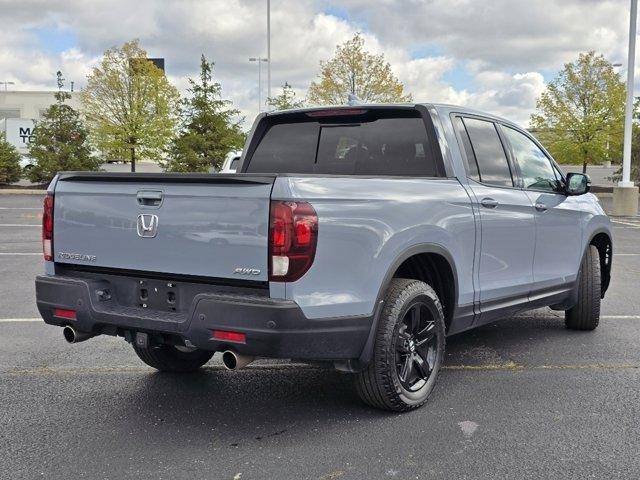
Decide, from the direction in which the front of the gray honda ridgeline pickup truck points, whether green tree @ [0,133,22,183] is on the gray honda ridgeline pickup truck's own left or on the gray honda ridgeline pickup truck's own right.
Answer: on the gray honda ridgeline pickup truck's own left

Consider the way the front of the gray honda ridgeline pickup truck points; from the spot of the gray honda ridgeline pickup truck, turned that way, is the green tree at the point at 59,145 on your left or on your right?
on your left

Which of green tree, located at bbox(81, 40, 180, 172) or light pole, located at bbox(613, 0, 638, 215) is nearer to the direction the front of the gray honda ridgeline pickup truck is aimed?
the light pole

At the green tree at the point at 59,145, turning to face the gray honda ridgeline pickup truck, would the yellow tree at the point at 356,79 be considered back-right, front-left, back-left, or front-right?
front-left

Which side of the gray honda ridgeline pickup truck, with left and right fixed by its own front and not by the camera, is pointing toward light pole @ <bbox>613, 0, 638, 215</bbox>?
front

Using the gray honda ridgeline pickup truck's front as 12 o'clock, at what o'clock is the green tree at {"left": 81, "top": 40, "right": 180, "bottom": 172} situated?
The green tree is roughly at 10 o'clock from the gray honda ridgeline pickup truck.

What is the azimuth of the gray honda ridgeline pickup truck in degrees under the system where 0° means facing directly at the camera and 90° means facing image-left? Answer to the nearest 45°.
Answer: approximately 225°

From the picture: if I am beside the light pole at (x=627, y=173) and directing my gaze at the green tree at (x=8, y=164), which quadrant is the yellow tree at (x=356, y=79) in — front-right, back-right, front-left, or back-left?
front-right

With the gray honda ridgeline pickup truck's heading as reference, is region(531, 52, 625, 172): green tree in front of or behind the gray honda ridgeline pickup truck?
in front

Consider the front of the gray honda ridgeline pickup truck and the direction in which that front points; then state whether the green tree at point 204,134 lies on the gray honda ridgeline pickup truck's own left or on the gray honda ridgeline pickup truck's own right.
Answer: on the gray honda ridgeline pickup truck's own left

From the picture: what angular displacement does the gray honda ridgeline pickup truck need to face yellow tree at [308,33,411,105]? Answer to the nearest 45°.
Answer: approximately 45° to its left
